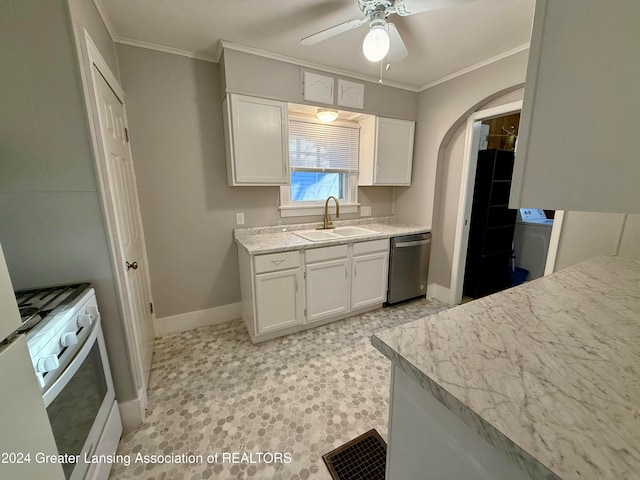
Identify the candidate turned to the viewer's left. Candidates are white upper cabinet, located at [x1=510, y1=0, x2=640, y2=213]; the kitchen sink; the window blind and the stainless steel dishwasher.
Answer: the white upper cabinet

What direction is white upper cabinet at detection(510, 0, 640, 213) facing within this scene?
to the viewer's left

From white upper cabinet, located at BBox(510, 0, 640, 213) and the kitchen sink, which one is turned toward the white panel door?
the white upper cabinet

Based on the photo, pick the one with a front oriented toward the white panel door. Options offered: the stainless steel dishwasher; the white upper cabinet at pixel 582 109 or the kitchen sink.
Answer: the white upper cabinet

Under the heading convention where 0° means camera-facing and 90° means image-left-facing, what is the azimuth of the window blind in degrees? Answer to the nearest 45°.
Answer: approximately 315°

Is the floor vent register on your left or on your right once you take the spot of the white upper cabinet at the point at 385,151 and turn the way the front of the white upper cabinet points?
on your right
